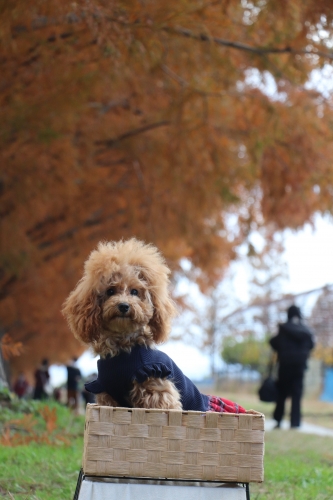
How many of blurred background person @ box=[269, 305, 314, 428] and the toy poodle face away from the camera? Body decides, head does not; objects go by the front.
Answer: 1

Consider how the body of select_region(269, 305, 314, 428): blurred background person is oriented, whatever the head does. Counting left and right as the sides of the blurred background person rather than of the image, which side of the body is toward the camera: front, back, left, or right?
back

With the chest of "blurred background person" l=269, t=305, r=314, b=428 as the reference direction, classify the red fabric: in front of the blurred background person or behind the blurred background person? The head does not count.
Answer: behind

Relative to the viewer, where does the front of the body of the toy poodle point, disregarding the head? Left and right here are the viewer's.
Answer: facing the viewer and to the left of the viewer

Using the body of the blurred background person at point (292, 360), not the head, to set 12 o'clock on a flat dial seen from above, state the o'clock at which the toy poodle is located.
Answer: The toy poodle is roughly at 6 o'clock from the blurred background person.

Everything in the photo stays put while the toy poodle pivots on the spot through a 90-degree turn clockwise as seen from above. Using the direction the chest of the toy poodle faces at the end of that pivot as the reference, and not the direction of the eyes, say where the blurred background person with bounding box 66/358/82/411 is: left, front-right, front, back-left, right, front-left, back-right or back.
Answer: front-right

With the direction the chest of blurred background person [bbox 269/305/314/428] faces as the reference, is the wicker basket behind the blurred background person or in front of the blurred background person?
behind

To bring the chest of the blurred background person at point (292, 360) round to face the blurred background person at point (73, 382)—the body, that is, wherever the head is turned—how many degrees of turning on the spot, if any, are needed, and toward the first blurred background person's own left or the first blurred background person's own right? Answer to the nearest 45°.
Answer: approximately 45° to the first blurred background person's own left

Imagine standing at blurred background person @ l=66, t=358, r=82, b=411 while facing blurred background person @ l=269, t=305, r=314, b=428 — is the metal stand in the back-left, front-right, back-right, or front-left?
front-right

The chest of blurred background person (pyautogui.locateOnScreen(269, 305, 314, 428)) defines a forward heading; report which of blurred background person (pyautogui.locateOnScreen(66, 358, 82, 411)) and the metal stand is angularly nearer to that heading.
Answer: the blurred background person

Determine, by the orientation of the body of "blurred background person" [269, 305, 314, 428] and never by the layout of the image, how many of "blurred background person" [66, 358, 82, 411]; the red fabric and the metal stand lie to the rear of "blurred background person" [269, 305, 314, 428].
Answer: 2

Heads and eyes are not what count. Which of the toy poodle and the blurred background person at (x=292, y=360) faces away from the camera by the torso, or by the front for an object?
the blurred background person
